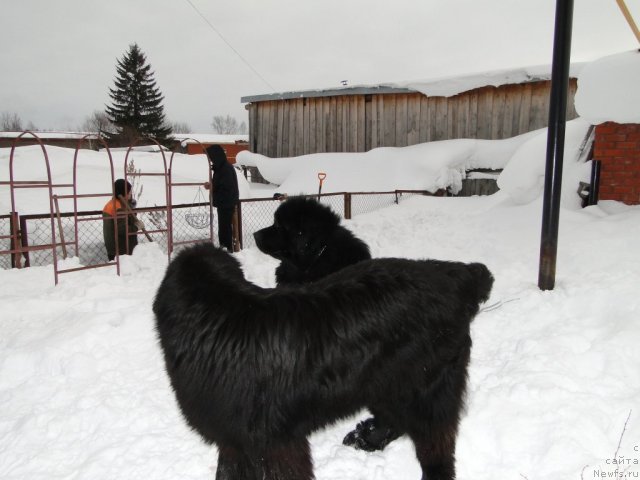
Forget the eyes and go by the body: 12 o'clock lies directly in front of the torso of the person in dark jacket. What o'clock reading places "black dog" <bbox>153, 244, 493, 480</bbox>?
The black dog is roughly at 9 o'clock from the person in dark jacket.

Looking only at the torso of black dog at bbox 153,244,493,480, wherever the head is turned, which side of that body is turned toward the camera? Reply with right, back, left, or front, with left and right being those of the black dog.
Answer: left

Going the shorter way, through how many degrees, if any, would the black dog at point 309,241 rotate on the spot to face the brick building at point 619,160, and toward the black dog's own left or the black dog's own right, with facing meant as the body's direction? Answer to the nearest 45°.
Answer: approximately 135° to the black dog's own right

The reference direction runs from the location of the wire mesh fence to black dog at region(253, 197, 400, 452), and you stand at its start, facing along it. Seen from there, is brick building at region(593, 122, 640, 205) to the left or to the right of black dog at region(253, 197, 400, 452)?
left

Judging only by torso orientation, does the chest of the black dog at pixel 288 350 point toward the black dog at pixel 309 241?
no

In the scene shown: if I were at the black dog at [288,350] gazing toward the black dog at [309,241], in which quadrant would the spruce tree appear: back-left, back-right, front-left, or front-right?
front-left

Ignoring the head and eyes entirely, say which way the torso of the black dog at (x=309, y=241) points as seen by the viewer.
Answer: to the viewer's left

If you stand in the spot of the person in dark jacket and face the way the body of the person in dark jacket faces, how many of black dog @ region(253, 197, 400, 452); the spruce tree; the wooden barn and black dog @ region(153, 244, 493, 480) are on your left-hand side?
2

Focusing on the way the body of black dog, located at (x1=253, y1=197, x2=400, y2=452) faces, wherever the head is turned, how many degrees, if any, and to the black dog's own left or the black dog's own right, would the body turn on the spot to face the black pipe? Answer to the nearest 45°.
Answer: approximately 180°

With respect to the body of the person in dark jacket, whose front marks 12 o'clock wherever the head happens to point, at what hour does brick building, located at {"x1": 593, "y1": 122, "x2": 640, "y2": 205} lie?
The brick building is roughly at 7 o'clock from the person in dark jacket.

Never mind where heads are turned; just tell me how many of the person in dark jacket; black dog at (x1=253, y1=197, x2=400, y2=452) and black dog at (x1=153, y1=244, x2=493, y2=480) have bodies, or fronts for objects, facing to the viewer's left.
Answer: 3

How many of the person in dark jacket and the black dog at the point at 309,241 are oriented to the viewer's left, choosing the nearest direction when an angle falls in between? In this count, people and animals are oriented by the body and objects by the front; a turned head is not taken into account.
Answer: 2

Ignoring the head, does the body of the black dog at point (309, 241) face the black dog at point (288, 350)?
no

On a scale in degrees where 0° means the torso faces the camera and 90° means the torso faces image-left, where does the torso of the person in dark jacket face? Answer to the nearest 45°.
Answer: approximately 90°

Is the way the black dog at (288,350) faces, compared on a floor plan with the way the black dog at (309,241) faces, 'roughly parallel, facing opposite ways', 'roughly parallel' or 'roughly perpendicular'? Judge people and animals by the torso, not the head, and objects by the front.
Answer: roughly parallel

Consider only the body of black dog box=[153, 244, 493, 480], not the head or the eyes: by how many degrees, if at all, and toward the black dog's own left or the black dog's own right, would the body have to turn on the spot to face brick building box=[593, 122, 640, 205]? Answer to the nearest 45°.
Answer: approximately 135° to the black dog's own right

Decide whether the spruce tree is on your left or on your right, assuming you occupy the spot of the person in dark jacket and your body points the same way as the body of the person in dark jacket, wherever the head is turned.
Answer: on your right

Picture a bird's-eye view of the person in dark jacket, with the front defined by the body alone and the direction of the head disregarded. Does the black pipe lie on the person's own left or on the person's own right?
on the person's own left
